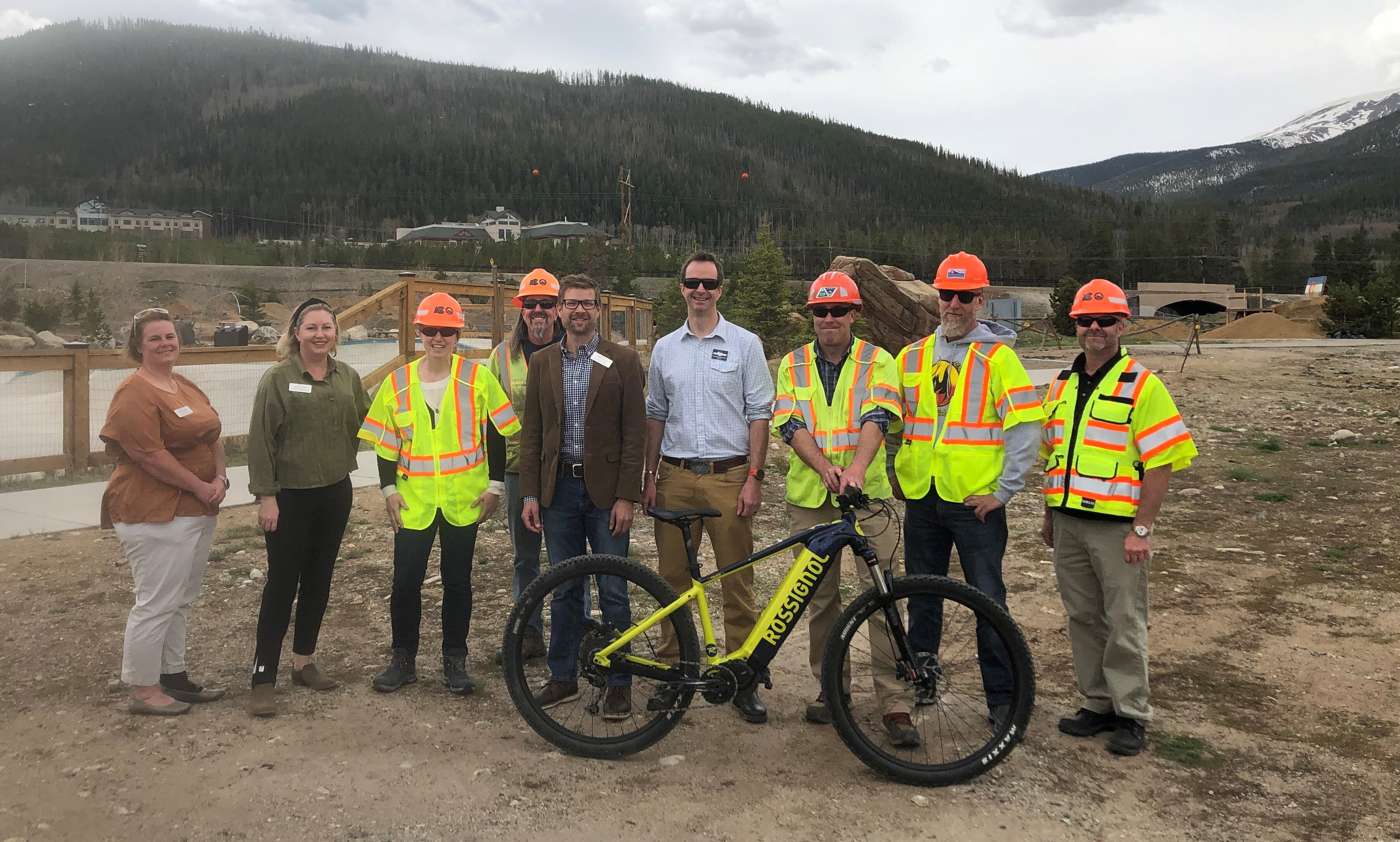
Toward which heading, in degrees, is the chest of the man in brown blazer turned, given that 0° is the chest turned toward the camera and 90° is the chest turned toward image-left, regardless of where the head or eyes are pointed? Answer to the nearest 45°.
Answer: approximately 0°

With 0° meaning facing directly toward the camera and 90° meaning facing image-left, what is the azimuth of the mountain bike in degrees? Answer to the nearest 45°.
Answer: approximately 270°

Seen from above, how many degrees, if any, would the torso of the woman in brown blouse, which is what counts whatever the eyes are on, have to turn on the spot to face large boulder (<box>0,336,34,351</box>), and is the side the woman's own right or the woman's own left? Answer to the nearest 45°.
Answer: approximately 135° to the woman's own left

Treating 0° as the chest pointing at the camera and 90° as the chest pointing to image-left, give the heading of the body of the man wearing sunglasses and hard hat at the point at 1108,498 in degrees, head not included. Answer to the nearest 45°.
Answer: approximately 45°

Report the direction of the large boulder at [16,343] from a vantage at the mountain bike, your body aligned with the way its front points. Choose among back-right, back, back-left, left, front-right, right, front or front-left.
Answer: back-left

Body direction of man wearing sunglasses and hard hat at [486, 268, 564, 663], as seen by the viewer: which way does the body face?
toward the camera

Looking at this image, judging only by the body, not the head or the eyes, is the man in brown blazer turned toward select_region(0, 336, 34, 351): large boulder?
no

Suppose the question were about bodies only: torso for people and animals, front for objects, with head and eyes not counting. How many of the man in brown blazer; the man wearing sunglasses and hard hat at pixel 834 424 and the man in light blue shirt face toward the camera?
3

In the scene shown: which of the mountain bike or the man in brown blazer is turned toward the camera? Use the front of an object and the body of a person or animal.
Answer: the man in brown blazer

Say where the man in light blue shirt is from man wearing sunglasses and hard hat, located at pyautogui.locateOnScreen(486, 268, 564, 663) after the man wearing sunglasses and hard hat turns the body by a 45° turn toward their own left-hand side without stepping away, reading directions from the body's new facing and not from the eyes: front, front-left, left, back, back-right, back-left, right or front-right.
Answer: front

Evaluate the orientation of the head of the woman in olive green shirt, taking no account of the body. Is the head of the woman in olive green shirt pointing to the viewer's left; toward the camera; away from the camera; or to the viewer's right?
toward the camera

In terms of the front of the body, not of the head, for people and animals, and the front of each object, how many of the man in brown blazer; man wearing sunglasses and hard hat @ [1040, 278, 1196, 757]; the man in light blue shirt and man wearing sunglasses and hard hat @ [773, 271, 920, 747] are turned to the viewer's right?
0

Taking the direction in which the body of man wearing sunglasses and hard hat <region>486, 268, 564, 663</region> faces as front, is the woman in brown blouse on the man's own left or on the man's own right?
on the man's own right

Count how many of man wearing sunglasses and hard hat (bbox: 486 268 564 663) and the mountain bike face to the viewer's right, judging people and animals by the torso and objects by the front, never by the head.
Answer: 1

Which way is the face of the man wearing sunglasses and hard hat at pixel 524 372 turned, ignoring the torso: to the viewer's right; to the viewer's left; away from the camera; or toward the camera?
toward the camera

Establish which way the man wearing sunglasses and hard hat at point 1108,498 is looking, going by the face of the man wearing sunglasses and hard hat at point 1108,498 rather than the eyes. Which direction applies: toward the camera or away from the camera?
toward the camera

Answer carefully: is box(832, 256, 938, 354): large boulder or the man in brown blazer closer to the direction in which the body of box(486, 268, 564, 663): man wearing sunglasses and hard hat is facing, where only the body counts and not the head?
the man in brown blazer

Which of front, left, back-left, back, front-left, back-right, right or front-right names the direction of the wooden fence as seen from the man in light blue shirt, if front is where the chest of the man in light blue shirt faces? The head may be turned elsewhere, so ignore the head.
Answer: back-right

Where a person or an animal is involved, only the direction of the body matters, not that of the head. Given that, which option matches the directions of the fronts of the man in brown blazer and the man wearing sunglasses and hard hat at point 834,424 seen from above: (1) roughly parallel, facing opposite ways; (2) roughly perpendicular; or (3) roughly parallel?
roughly parallel

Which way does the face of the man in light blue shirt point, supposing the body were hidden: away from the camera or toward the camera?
toward the camera
